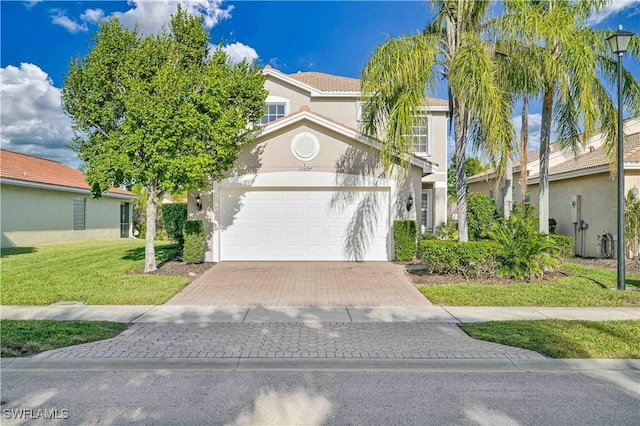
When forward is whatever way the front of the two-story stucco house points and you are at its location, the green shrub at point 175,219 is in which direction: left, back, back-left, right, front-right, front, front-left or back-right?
right

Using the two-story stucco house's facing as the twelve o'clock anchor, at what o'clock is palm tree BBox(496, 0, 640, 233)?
The palm tree is roughly at 10 o'clock from the two-story stucco house.

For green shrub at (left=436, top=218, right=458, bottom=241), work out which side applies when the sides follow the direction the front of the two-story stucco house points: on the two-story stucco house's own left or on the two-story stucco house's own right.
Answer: on the two-story stucco house's own left

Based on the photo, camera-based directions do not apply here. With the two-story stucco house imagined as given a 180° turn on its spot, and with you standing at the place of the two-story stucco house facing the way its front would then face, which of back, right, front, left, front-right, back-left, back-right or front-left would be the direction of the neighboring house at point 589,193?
right

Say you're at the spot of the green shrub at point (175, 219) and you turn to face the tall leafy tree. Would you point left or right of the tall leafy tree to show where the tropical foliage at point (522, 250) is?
left

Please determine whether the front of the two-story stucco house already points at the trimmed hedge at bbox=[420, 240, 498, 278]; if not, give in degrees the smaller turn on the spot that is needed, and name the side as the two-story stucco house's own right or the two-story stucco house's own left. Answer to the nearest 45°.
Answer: approximately 45° to the two-story stucco house's own left

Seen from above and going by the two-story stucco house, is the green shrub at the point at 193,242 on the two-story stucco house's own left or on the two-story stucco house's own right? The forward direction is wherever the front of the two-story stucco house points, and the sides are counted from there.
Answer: on the two-story stucco house's own right

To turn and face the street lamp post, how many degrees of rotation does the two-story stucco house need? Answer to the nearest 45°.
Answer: approximately 45° to its left

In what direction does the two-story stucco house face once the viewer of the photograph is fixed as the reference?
facing the viewer

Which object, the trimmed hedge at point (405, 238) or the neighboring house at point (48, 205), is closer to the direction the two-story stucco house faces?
the trimmed hedge

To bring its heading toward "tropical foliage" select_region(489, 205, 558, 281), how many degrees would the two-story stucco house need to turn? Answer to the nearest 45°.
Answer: approximately 45° to its left

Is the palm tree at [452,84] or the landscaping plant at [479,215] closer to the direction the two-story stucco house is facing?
the palm tree

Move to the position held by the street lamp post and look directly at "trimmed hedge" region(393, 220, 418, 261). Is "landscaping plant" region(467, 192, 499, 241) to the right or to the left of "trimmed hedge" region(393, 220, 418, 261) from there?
right

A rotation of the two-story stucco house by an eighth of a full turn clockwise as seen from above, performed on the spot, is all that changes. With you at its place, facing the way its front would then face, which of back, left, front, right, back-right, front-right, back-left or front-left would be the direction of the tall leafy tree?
front

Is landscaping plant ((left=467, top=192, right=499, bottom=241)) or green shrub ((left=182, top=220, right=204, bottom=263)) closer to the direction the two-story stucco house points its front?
the green shrub

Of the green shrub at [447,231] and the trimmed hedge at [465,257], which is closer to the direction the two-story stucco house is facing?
the trimmed hedge
